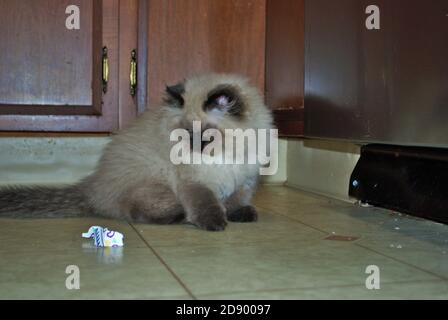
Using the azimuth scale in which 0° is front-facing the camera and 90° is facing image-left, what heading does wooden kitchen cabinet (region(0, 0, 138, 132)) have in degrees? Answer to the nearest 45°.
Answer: approximately 0°

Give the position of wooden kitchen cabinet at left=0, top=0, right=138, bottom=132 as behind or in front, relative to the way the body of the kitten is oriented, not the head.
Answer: behind

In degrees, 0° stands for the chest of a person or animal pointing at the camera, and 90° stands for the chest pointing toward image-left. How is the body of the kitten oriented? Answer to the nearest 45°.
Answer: approximately 315°
